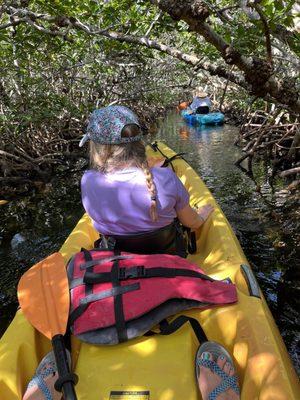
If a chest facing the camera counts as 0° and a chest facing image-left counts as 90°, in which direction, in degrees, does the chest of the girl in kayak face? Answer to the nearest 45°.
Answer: approximately 180°

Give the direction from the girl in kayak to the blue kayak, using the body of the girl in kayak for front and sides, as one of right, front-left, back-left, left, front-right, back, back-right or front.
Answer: front

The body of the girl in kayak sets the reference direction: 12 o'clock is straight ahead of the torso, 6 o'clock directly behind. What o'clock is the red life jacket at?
The red life jacket is roughly at 6 o'clock from the girl in kayak.

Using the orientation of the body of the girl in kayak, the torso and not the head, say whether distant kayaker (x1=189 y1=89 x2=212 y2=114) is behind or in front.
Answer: in front

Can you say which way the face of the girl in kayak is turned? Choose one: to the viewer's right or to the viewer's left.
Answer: to the viewer's left
